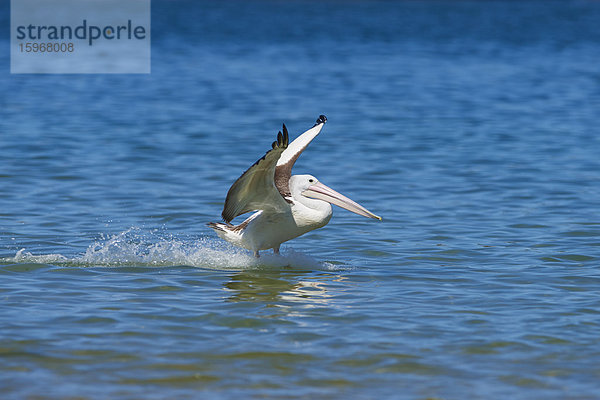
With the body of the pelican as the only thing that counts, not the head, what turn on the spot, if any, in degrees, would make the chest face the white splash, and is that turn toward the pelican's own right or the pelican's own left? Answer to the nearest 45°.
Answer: approximately 180°

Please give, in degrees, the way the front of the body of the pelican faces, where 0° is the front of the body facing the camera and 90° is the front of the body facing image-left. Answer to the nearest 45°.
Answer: approximately 270°
